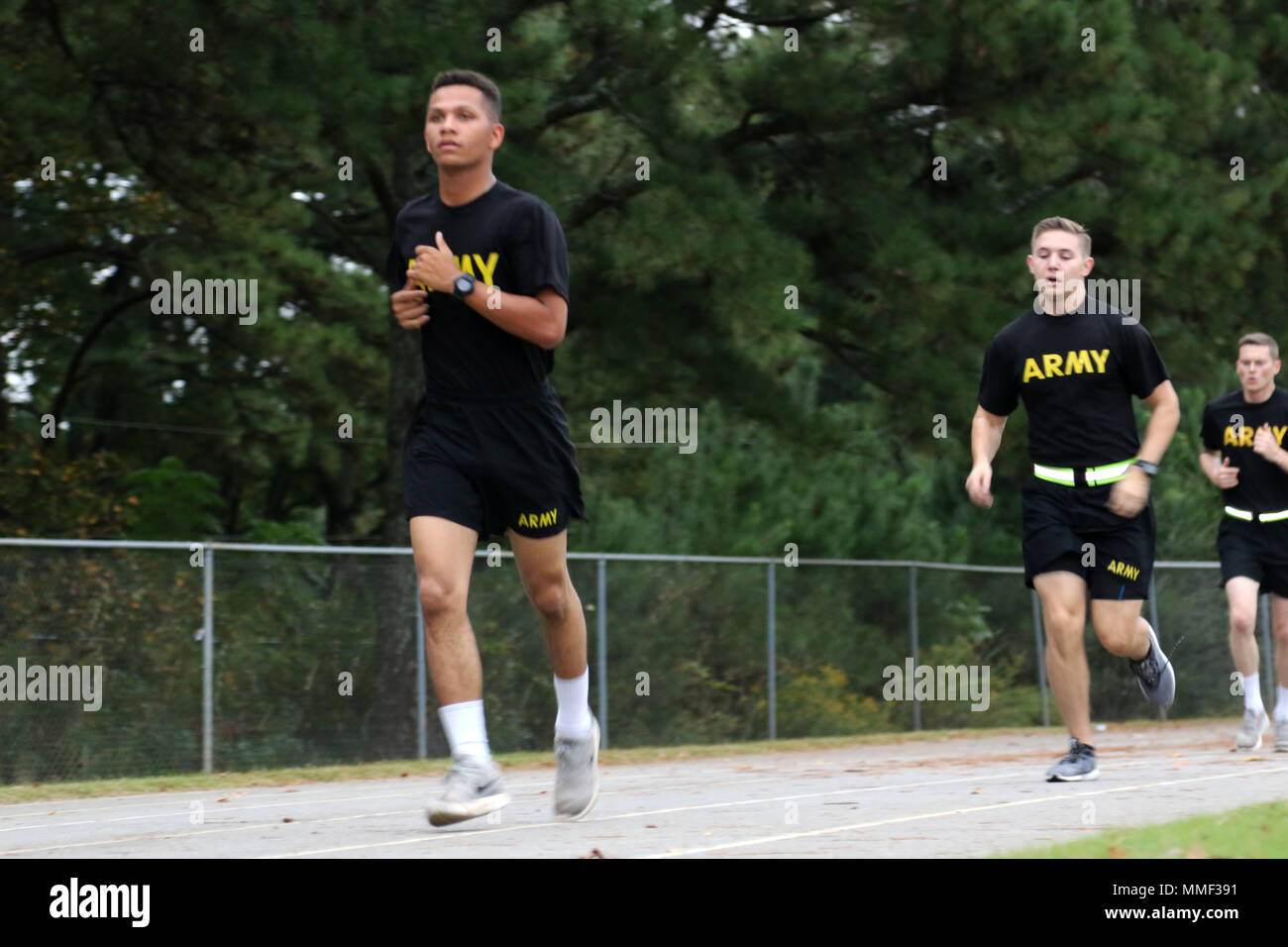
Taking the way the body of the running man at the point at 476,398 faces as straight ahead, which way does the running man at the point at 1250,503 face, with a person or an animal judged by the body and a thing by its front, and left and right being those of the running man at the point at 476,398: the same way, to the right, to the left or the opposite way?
the same way

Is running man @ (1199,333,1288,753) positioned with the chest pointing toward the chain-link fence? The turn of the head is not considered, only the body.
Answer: no

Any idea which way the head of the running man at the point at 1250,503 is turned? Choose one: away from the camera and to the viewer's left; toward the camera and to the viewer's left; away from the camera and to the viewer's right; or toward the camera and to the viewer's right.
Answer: toward the camera and to the viewer's left

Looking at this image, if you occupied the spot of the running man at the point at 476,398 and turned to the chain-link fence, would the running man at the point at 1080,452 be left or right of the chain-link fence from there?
right

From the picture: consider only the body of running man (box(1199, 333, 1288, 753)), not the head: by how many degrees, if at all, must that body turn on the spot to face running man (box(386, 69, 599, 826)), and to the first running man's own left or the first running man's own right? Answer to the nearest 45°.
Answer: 0° — they already face them

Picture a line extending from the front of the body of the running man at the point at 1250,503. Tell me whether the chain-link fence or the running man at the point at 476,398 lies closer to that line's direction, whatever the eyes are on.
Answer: the running man

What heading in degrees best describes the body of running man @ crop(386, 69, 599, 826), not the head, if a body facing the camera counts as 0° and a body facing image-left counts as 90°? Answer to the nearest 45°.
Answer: approximately 45°

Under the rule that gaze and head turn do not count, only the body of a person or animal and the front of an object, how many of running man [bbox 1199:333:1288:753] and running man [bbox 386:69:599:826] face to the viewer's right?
0

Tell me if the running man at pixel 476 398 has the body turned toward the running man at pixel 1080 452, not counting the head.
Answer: no

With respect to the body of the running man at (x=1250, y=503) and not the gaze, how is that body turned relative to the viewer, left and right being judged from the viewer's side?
facing the viewer

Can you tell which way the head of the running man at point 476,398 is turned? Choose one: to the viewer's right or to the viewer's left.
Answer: to the viewer's left

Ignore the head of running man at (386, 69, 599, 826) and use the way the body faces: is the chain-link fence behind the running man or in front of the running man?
behind

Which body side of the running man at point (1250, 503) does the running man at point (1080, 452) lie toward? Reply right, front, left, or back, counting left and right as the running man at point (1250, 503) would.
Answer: front

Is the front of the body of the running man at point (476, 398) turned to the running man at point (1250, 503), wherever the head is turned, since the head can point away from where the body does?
no

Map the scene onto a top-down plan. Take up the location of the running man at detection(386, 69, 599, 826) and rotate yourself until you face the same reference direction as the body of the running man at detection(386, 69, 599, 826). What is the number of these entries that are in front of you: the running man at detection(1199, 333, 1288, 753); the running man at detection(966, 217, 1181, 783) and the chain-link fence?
0
